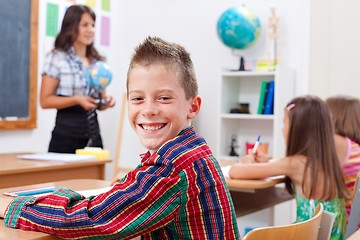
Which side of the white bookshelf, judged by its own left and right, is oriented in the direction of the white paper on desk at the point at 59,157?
front

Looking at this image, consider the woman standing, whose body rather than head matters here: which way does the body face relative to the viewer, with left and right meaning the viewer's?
facing the viewer and to the right of the viewer

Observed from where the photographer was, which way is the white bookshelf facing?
facing the viewer and to the left of the viewer

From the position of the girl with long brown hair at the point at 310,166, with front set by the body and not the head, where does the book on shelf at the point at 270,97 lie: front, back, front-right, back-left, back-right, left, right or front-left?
front-right

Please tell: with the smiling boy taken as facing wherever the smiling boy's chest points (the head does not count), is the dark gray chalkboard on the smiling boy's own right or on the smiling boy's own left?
on the smiling boy's own right

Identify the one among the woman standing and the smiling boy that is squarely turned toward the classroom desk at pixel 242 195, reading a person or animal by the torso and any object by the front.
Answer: the woman standing

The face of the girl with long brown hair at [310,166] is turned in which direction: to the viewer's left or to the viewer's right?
to the viewer's left

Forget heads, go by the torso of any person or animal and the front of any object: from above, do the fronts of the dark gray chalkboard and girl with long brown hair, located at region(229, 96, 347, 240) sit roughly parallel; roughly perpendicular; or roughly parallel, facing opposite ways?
roughly parallel, facing opposite ways

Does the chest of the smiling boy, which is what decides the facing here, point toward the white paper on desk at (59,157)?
no

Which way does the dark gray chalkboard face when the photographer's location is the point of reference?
facing the viewer

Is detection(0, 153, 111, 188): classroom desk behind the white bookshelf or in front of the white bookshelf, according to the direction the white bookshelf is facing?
in front

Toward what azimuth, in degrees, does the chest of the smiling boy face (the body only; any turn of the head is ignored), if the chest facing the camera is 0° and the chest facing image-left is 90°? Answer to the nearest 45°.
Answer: approximately 90°
